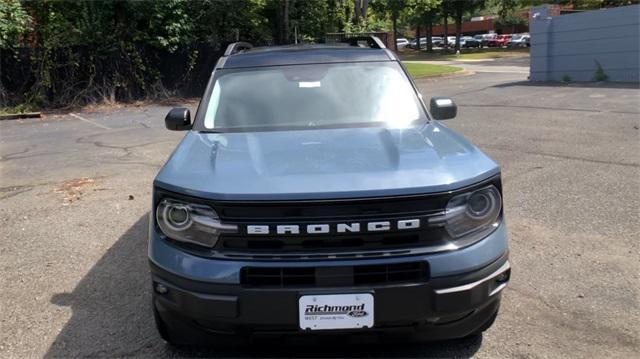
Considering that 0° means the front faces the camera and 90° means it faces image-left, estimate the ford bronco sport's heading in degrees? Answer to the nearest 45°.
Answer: approximately 0°

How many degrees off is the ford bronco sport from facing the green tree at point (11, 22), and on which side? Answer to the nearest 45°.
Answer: approximately 135° to its right

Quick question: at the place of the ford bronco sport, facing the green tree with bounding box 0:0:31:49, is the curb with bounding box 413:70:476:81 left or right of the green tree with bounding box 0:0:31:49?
right

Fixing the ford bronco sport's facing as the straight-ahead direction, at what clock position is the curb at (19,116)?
The curb is roughly at 5 o'clock from the ford bronco sport.

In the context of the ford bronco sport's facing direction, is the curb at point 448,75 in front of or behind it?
behind
